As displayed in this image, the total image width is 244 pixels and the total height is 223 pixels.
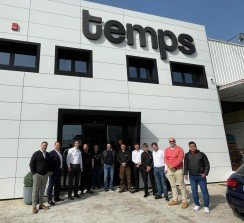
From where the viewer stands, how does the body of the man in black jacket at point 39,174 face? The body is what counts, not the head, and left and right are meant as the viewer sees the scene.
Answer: facing the viewer and to the right of the viewer

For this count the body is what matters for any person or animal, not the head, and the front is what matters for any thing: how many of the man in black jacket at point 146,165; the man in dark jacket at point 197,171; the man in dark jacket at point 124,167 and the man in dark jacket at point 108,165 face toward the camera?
4

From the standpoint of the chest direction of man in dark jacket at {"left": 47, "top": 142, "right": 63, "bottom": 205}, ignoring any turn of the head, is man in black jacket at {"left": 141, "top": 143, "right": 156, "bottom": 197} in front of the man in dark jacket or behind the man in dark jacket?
in front

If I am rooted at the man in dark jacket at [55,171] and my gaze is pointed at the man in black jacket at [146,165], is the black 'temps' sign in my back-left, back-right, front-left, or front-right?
front-left

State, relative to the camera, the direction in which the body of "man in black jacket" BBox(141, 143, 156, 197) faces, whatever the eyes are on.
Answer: toward the camera

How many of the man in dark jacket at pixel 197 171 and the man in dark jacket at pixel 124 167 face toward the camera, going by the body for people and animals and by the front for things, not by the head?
2

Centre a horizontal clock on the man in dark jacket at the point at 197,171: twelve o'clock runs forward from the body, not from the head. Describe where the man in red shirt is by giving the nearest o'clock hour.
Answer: The man in red shirt is roughly at 4 o'clock from the man in dark jacket.

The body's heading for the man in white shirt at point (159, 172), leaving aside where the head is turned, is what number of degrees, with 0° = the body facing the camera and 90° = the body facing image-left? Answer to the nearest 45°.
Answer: approximately 45°

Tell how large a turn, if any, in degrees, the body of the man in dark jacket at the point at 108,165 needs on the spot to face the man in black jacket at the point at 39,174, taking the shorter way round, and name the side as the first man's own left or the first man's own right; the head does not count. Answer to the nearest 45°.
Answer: approximately 45° to the first man's own right

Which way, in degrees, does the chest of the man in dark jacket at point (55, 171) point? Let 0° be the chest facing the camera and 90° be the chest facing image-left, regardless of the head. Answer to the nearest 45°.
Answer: approximately 315°

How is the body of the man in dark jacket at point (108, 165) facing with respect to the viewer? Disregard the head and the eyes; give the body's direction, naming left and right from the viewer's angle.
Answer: facing the viewer

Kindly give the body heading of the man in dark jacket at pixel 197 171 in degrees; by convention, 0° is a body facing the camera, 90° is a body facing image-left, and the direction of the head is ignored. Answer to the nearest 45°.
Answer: approximately 0°

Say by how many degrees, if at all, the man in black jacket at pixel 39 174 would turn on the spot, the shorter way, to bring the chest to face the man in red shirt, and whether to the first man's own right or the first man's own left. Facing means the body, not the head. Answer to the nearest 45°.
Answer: approximately 45° to the first man's own left
